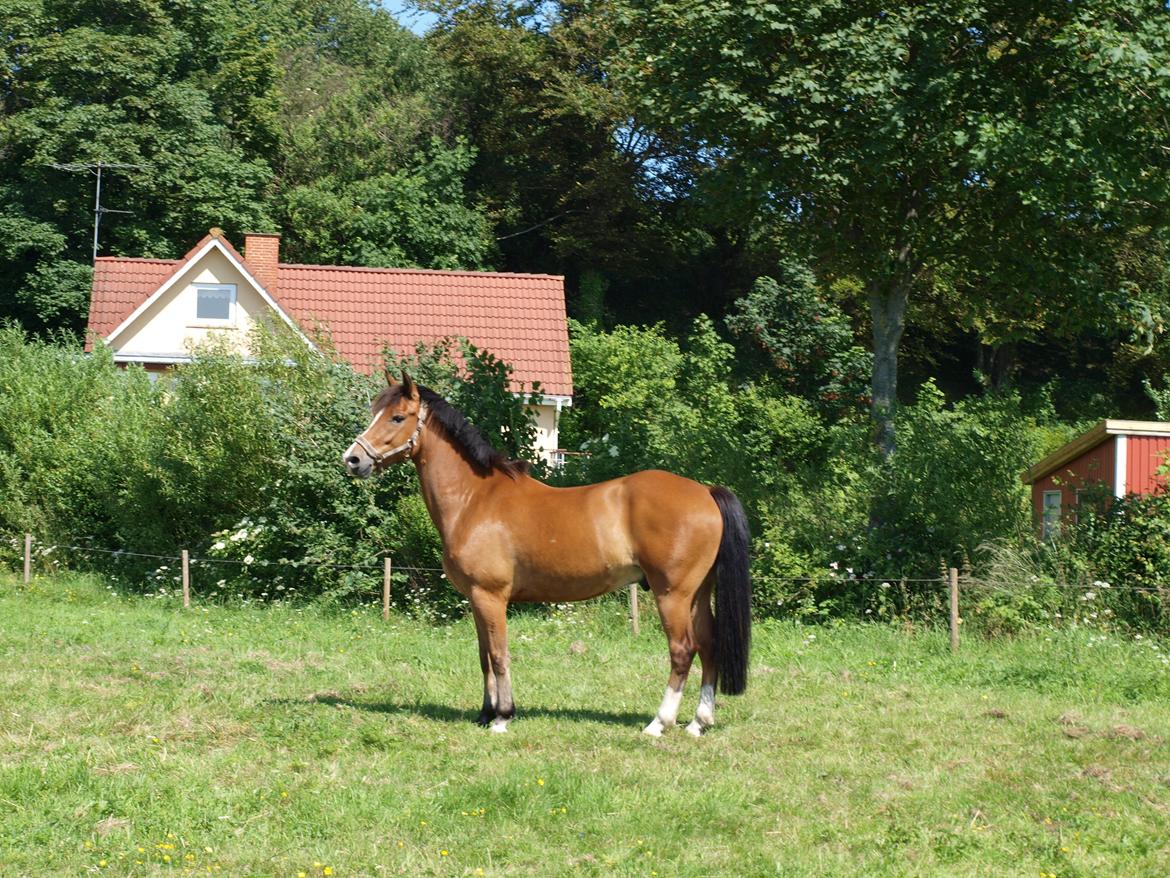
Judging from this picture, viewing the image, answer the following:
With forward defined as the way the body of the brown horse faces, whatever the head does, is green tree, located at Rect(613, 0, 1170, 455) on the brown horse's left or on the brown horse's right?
on the brown horse's right

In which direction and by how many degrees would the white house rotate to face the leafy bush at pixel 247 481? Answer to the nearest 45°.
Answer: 0° — it already faces it

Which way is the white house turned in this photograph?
toward the camera

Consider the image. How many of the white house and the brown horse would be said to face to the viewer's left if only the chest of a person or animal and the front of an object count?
1

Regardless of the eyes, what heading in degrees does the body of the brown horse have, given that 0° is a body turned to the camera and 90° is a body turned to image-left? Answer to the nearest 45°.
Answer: approximately 90°

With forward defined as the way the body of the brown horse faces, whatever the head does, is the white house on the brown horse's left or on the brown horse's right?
on the brown horse's right

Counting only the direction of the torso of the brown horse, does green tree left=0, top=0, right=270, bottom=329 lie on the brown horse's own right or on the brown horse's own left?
on the brown horse's own right

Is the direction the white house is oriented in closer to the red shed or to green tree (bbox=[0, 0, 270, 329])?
the red shed

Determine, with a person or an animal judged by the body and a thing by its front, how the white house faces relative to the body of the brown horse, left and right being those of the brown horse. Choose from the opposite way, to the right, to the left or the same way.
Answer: to the left

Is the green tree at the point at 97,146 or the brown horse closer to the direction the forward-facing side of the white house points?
the brown horse

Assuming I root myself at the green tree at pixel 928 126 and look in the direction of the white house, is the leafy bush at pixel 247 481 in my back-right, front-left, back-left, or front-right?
front-left

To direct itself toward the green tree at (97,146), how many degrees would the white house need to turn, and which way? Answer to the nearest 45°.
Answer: approximately 135° to its right

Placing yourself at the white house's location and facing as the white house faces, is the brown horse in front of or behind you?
in front

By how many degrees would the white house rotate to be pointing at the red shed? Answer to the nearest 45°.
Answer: approximately 45° to its left
